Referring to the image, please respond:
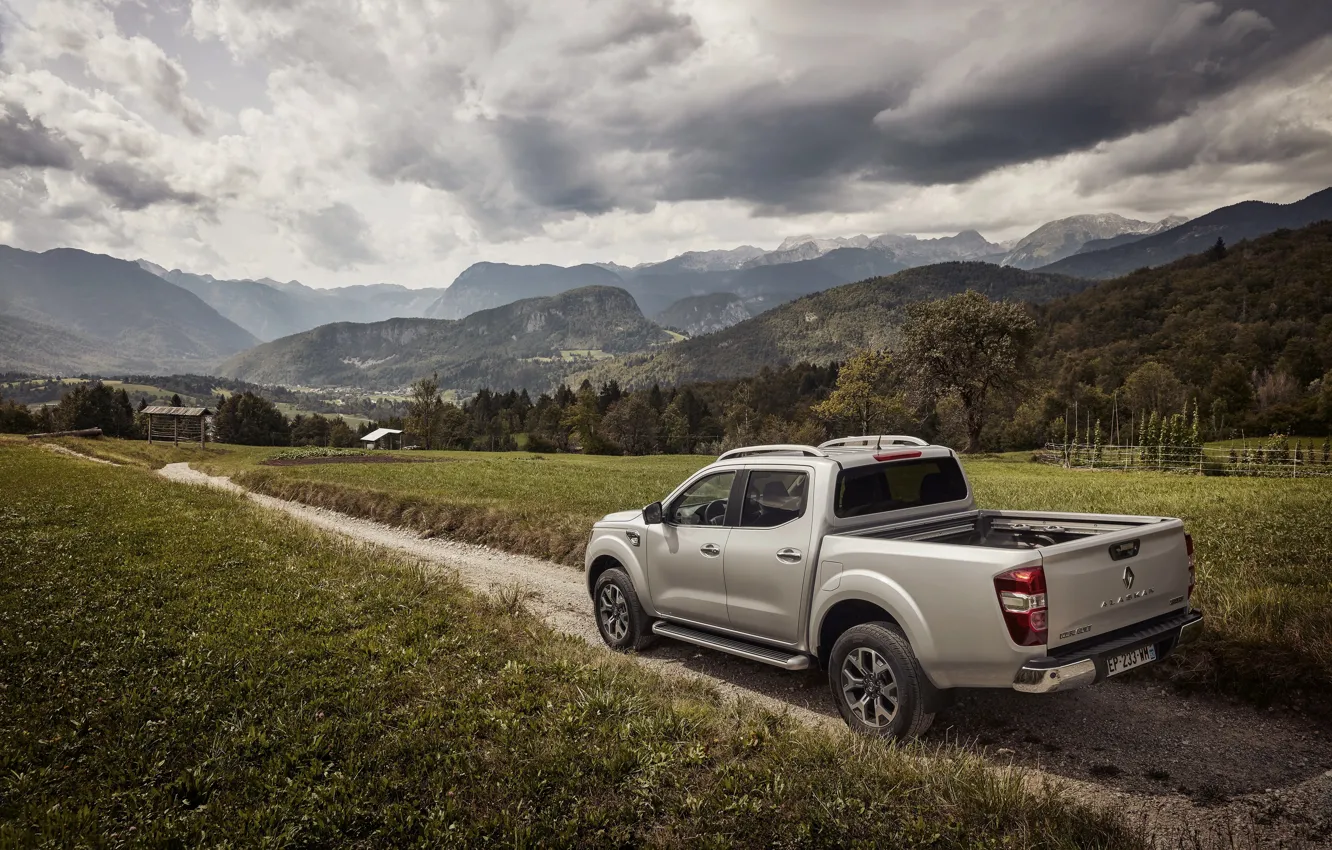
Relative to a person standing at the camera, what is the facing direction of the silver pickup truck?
facing away from the viewer and to the left of the viewer
